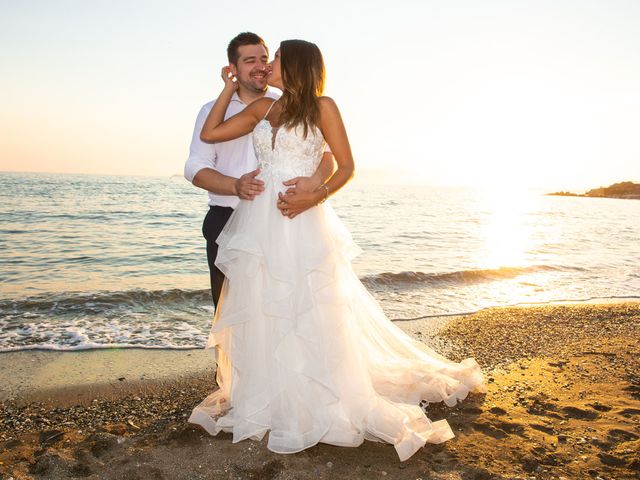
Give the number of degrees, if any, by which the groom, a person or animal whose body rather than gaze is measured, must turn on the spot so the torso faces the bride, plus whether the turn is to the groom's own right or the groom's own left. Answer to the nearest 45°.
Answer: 0° — they already face them

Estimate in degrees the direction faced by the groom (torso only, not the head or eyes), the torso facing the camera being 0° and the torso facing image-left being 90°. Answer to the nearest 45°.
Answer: approximately 315°

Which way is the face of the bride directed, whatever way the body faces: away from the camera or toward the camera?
away from the camera
